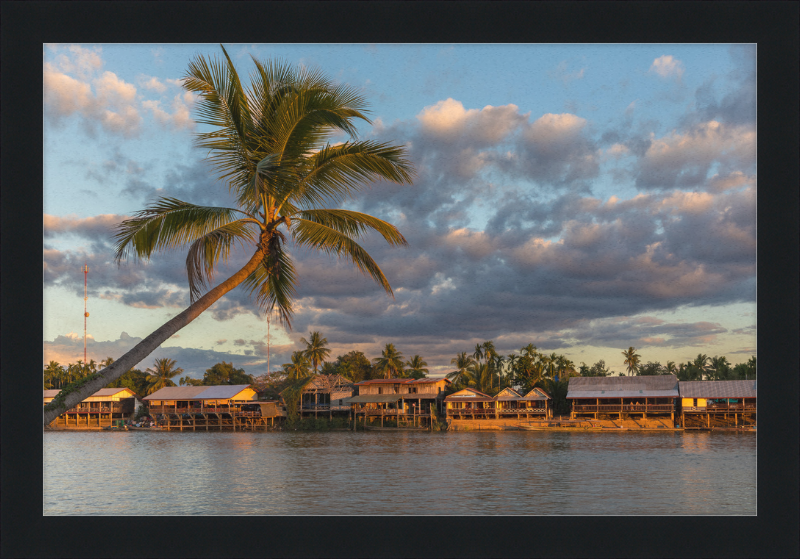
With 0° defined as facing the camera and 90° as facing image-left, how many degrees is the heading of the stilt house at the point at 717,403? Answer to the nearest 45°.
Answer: approximately 0°

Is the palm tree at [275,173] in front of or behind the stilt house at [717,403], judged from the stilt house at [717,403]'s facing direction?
in front

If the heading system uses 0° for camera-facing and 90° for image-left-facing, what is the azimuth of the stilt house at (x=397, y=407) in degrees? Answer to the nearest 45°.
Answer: approximately 0°

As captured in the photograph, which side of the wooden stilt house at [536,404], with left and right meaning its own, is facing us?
front

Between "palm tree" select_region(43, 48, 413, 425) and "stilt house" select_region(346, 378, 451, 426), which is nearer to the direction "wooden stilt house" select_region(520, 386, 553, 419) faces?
the palm tree

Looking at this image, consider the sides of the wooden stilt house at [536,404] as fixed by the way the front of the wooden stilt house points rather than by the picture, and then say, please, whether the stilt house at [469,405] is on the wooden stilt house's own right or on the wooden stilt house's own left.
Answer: on the wooden stilt house's own right

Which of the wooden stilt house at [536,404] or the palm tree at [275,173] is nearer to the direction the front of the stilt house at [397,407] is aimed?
the palm tree

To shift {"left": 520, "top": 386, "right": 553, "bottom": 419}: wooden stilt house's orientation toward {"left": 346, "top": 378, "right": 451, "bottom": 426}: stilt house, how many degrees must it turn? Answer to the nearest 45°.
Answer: approximately 90° to its right
